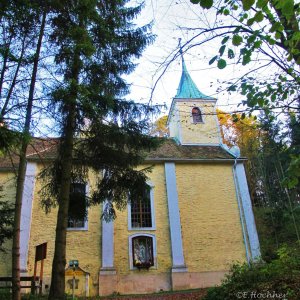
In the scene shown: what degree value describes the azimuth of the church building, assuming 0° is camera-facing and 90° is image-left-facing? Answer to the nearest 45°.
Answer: approximately 270°

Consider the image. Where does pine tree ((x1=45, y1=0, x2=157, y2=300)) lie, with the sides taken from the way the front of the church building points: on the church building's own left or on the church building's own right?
on the church building's own right

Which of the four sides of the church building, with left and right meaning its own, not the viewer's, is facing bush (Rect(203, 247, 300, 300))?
right
